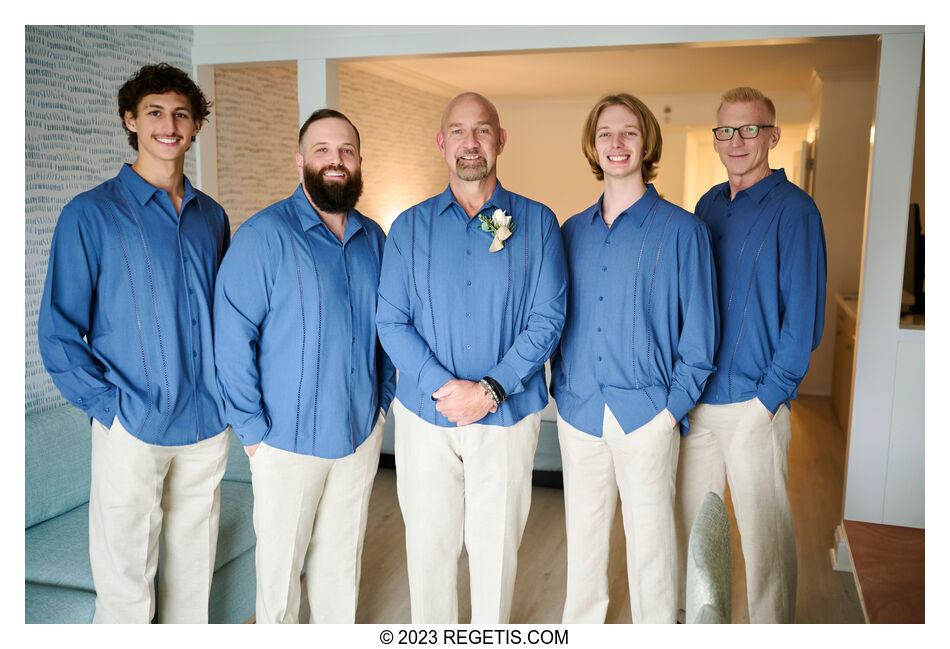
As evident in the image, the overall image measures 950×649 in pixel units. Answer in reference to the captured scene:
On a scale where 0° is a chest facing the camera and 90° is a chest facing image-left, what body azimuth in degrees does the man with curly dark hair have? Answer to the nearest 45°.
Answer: approximately 315°

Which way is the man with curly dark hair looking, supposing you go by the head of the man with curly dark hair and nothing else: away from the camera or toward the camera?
toward the camera

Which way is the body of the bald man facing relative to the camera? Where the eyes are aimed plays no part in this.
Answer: toward the camera

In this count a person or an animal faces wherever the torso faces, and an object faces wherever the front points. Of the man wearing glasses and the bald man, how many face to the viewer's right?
0

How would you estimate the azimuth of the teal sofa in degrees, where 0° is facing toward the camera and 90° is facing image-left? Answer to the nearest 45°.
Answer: approximately 315°

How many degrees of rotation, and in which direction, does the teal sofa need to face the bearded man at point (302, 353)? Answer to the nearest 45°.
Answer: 0° — it already faces them

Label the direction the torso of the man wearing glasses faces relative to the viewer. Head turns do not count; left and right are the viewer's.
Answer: facing the viewer and to the left of the viewer

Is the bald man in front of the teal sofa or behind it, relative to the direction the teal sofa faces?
in front

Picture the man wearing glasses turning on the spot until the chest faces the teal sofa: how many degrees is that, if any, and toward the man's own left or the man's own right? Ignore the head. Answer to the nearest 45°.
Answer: approximately 45° to the man's own right

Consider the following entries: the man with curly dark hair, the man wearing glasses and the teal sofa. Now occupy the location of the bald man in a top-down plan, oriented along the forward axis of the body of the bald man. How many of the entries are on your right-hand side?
2

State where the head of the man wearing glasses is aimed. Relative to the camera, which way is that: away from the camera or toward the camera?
toward the camera

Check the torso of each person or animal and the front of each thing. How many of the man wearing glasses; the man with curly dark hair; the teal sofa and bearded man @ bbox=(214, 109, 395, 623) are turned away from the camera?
0

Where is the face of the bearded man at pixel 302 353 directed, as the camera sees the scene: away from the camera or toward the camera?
toward the camera
